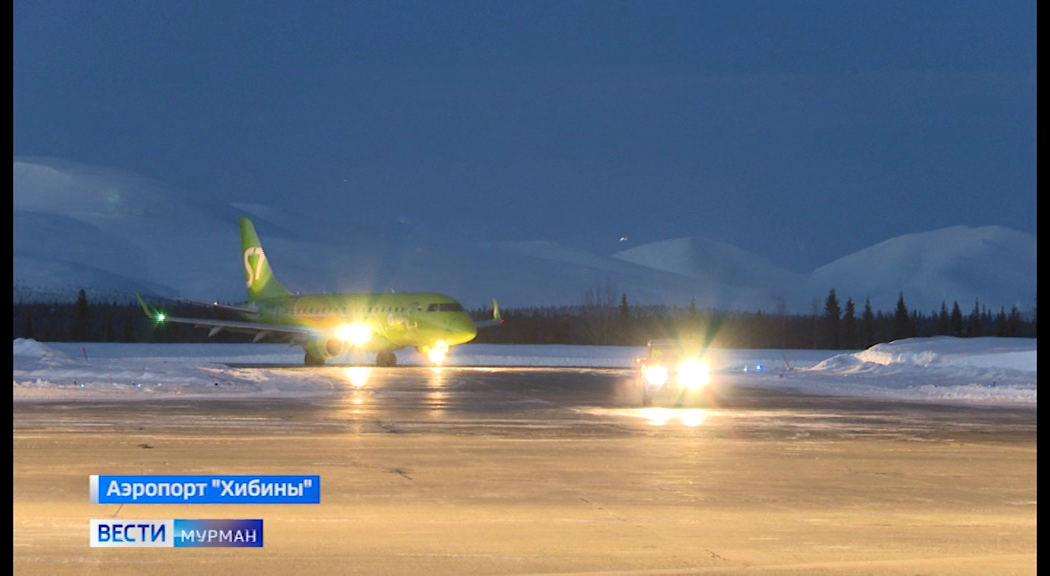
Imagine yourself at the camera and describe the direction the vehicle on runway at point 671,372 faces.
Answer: facing the viewer
